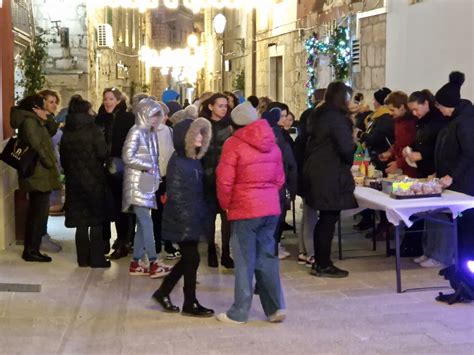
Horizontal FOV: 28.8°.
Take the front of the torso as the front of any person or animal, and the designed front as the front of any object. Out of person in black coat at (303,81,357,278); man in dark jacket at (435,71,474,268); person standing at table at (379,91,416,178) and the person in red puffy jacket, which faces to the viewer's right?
the person in black coat

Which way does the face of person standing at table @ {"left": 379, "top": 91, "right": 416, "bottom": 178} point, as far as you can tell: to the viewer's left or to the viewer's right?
to the viewer's left

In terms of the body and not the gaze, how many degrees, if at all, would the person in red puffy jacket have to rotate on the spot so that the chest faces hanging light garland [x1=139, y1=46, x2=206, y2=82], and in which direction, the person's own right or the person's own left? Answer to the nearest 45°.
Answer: approximately 45° to the person's own right

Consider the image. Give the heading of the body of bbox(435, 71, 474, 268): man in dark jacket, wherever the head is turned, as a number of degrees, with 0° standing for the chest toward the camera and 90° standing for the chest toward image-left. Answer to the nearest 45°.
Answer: approximately 90°

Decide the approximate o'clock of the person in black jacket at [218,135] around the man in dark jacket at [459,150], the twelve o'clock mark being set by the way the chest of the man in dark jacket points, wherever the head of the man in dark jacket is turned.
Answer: The person in black jacket is roughly at 12 o'clock from the man in dark jacket.

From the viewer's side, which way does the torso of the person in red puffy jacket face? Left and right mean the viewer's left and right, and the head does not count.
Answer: facing away from the viewer and to the left of the viewer

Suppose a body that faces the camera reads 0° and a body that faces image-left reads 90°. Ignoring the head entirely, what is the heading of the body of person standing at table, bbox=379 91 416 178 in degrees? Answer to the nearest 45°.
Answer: approximately 45°

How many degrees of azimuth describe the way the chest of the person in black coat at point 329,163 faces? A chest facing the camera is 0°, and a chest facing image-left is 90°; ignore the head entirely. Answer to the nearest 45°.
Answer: approximately 270°

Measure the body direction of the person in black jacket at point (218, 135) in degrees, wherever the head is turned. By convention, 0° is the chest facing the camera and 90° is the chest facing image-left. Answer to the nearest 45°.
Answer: approximately 315°

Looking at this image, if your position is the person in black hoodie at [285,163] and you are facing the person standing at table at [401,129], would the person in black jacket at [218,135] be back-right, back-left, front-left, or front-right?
back-left
